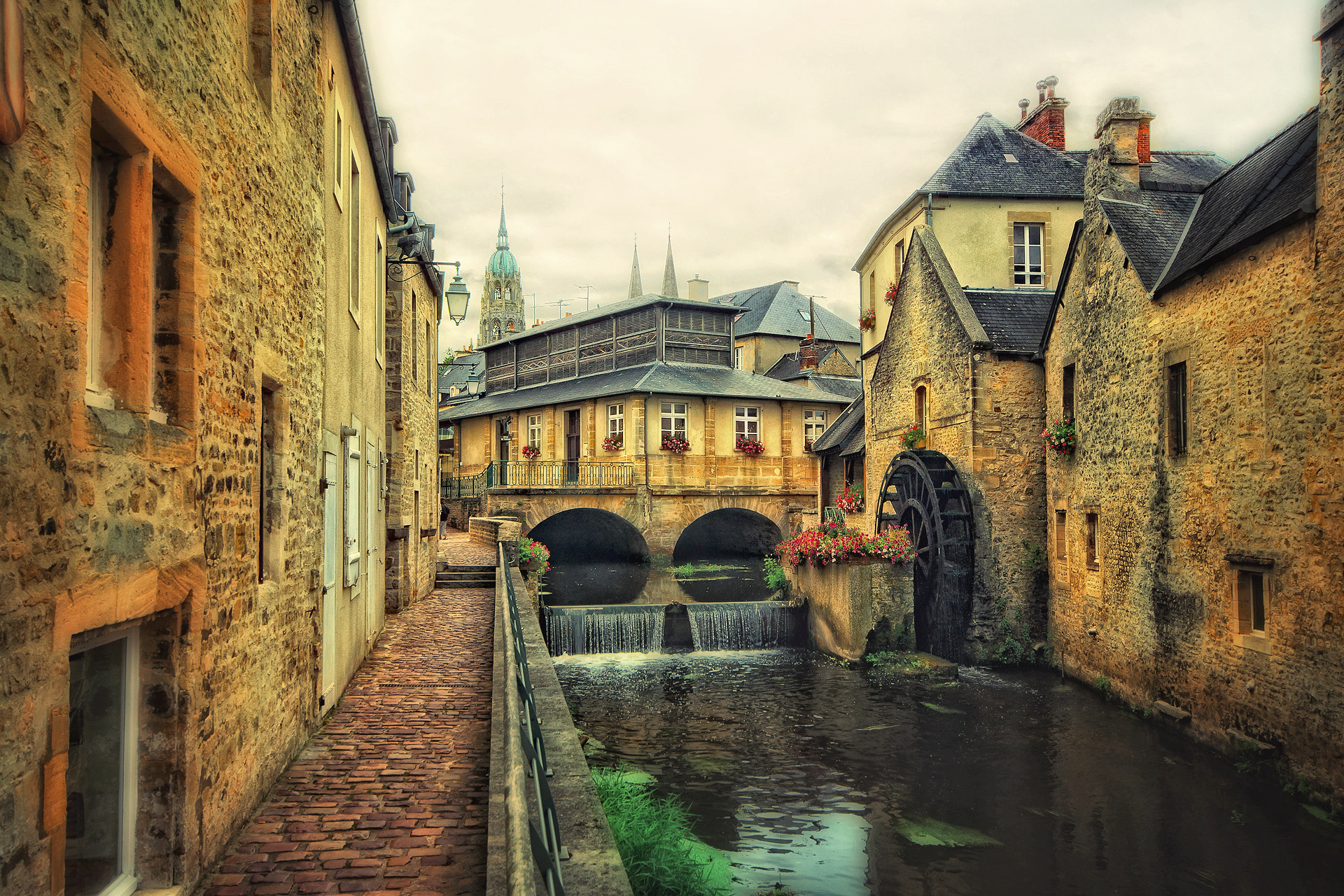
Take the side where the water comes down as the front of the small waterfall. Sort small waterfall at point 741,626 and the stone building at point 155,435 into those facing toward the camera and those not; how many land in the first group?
1

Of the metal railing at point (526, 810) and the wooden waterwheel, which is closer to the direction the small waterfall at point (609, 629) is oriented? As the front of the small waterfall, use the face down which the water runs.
the metal railing

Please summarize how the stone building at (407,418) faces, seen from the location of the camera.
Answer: facing to the right of the viewer

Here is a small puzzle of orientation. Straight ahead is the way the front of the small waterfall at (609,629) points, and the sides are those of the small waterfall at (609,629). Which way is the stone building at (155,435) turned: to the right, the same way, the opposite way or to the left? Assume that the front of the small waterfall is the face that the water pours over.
to the left

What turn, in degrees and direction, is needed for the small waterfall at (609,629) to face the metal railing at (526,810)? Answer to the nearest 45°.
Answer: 0° — it already faces it

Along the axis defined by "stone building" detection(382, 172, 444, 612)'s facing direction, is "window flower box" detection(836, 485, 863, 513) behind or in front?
in front

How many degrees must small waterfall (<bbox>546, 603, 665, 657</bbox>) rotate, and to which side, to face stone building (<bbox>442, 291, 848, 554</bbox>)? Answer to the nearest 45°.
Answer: approximately 180°

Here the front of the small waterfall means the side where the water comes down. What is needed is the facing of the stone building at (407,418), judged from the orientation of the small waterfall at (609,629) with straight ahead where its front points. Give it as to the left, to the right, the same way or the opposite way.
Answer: to the left

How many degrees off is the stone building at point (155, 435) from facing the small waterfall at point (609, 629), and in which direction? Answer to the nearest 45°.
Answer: approximately 45° to its left

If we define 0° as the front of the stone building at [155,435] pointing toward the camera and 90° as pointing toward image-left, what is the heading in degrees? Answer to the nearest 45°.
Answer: approximately 270°
